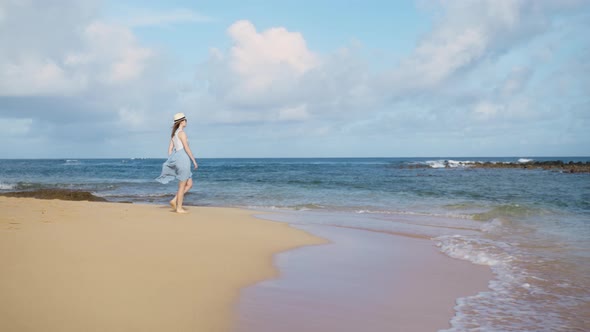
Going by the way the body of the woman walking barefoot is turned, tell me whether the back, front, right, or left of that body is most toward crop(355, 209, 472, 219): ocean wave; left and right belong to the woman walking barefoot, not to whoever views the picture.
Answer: front

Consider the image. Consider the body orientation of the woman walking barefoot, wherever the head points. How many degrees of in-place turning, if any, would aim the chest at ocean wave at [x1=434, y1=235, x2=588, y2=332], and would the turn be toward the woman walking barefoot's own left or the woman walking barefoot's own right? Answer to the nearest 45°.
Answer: approximately 45° to the woman walking barefoot's own right

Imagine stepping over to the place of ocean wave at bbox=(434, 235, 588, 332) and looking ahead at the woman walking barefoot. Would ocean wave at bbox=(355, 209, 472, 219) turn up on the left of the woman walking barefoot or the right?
right

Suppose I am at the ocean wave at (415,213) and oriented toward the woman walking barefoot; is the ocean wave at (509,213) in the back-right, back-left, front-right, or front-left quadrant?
back-left

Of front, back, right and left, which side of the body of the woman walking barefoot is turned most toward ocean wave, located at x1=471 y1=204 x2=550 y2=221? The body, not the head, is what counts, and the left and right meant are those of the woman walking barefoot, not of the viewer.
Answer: front

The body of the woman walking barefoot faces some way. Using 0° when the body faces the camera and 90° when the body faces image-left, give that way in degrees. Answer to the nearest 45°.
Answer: approximately 270°

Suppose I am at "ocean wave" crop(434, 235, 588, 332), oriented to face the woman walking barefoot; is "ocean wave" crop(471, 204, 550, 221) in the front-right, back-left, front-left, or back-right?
front-right
